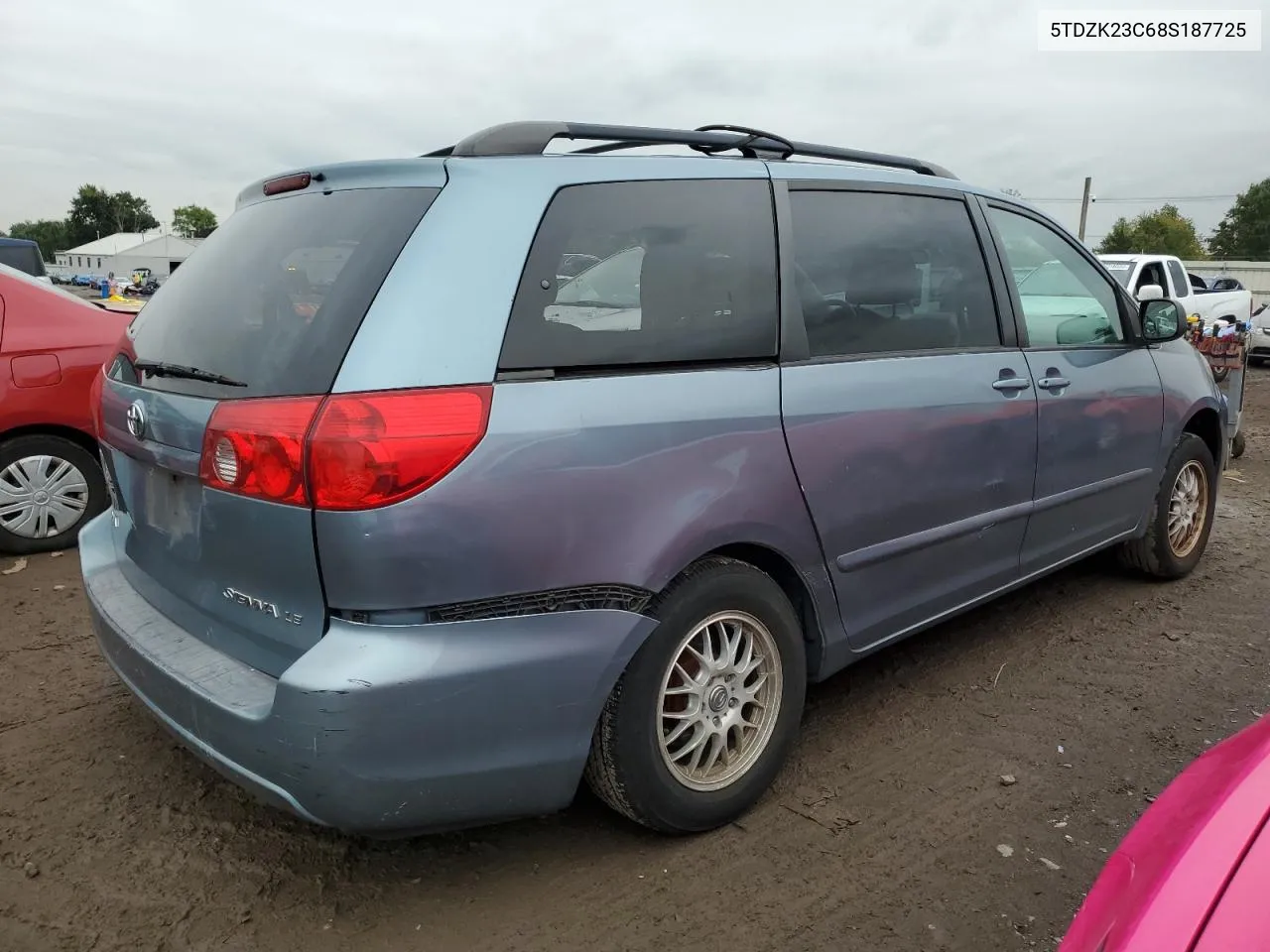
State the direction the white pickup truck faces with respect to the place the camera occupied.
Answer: facing the viewer and to the left of the viewer

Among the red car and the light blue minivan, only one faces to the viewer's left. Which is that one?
the red car

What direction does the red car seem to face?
to the viewer's left

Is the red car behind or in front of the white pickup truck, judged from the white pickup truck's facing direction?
in front

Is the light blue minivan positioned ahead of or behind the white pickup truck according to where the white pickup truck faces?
ahead

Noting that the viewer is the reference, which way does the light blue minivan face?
facing away from the viewer and to the right of the viewer

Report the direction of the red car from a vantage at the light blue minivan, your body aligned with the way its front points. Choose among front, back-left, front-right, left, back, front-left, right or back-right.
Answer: left

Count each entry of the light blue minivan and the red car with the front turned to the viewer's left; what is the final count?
1
